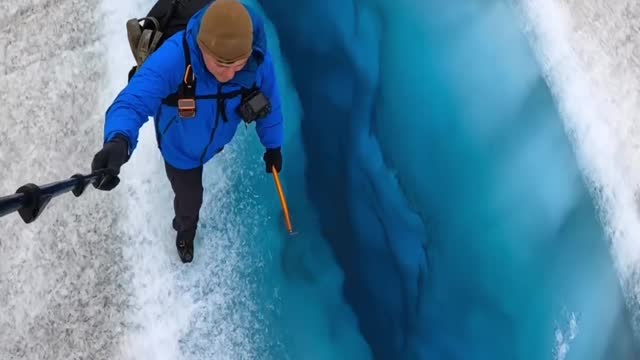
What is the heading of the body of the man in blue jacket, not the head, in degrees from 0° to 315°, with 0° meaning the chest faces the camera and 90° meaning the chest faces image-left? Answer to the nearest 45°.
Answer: approximately 0°
